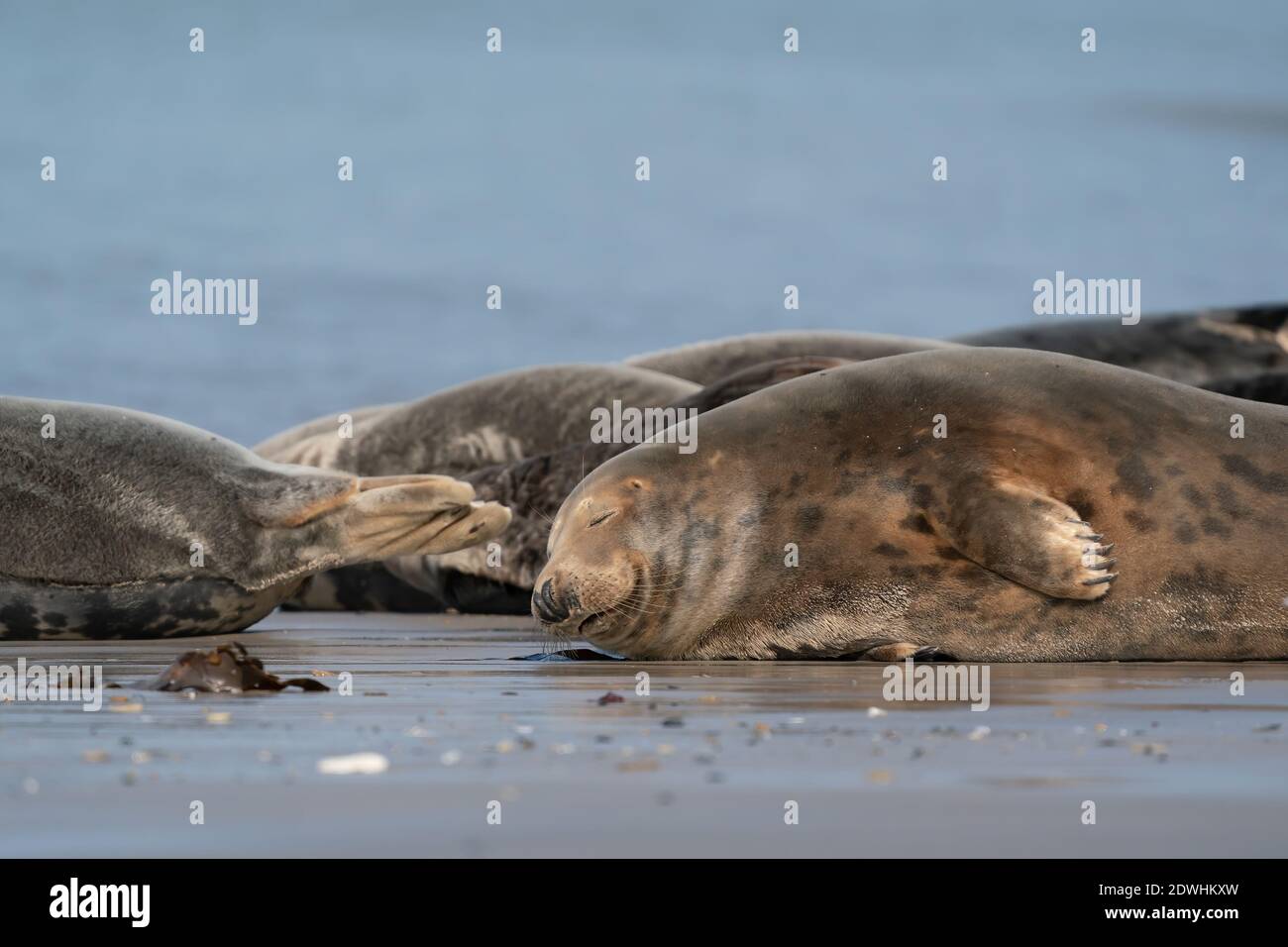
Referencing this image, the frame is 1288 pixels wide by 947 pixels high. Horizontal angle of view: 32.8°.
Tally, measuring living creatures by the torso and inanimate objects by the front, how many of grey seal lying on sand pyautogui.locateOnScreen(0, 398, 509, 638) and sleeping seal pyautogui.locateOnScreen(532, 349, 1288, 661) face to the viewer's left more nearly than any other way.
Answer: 2

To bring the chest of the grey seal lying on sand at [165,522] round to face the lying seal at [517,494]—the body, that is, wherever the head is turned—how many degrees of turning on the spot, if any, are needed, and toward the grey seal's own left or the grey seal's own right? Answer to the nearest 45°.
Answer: approximately 135° to the grey seal's own right

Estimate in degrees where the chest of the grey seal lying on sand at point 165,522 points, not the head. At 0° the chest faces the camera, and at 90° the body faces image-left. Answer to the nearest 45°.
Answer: approximately 90°

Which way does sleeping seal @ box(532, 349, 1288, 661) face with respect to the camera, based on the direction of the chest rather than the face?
to the viewer's left

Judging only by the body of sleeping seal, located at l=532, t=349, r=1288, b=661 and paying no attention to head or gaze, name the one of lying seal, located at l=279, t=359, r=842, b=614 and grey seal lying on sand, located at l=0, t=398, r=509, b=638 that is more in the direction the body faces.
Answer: the grey seal lying on sand

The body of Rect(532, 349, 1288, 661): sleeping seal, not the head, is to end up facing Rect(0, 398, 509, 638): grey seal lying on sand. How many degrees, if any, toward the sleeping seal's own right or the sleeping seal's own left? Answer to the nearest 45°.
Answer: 0° — it already faces it

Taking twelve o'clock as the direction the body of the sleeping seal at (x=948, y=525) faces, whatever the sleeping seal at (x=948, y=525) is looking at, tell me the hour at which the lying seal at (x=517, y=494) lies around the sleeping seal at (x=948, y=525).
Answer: the lying seal at (x=517, y=494) is roughly at 2 o'clock from the sleeping seal at (x=948, y=525).

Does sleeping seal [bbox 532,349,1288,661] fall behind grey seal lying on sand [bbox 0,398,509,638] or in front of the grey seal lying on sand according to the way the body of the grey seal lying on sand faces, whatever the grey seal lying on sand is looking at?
behind
